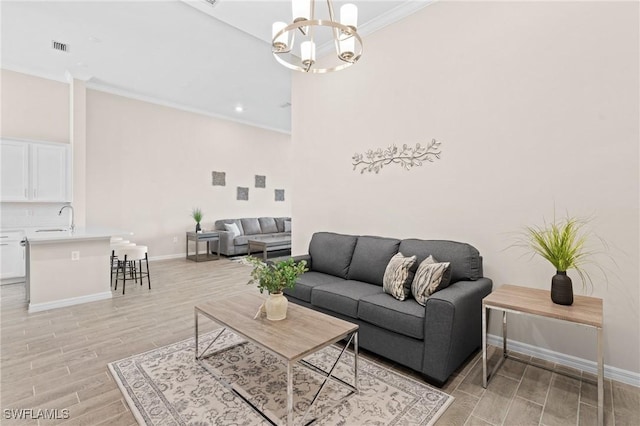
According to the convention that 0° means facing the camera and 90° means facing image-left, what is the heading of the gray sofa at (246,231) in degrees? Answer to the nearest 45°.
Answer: approximately 315°

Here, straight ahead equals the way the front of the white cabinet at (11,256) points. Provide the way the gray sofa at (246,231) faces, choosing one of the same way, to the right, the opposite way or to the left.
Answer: the same way

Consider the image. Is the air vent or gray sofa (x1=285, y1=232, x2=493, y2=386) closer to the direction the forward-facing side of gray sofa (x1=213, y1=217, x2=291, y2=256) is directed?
the gray sofa

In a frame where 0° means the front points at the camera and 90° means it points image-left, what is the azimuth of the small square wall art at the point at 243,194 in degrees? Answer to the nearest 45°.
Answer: approximately 315°

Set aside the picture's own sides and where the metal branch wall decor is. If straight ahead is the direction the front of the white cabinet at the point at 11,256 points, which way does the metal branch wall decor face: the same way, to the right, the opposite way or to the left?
to the right

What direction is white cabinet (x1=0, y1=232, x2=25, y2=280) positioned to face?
toward the camera

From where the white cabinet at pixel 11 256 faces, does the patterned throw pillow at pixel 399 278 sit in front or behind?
in front

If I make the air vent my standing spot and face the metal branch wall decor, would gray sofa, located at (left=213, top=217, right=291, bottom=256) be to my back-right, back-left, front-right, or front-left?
front-left

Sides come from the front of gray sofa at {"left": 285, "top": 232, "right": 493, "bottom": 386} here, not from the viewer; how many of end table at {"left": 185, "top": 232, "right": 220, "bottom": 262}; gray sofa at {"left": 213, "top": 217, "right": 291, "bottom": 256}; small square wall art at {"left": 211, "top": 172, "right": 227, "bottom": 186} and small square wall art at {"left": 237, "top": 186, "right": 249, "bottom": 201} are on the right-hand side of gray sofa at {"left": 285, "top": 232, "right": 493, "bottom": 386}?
4

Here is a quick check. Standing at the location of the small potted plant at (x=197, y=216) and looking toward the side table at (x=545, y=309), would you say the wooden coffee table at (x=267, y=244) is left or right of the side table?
left

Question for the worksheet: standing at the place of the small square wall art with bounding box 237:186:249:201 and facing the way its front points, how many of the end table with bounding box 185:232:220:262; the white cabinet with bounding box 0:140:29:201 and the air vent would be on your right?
3

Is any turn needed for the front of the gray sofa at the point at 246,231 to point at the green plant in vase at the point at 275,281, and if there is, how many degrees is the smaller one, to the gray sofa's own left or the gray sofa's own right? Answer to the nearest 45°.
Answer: approximately 45° to the gray sofa's own right

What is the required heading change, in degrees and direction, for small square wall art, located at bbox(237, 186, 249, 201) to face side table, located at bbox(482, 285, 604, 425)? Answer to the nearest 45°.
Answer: approximately 45° to its right

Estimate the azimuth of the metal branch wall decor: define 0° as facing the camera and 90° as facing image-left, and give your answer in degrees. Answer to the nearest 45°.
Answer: approximately 45°

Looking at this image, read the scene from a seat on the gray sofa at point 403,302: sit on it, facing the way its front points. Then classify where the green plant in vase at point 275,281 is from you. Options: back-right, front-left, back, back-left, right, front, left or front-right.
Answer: front

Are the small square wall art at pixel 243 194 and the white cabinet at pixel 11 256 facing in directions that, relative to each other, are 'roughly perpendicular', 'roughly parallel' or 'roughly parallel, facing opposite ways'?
roughly parallel

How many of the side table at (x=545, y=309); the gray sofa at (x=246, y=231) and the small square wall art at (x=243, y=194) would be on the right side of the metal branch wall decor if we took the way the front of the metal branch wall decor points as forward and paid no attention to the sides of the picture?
2
